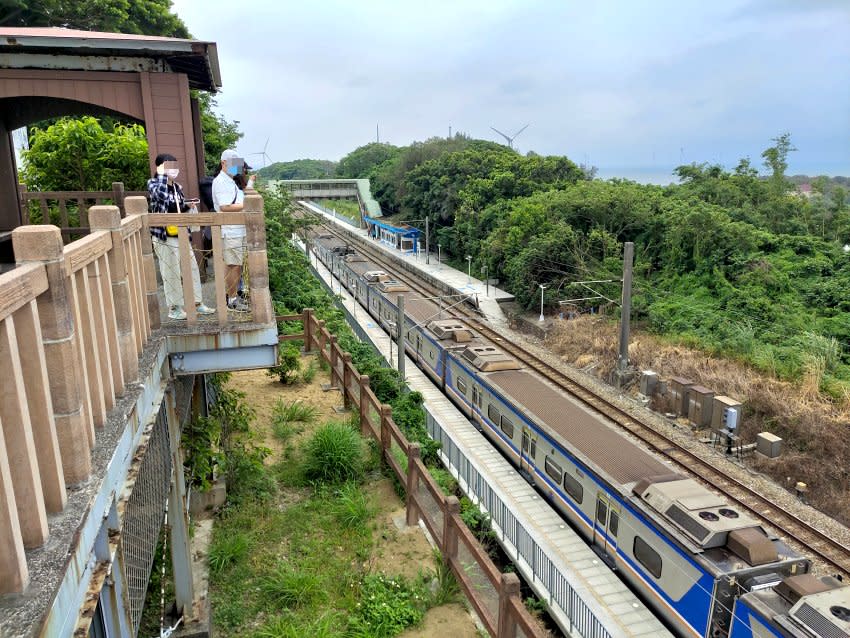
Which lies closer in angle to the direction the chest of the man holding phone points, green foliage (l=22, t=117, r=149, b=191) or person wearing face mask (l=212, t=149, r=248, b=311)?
the person wearing face mask

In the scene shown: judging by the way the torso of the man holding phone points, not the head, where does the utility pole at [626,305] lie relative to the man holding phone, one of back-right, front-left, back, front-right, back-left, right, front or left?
left

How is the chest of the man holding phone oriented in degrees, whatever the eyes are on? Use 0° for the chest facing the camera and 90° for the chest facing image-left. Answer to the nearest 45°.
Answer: approximately 315°

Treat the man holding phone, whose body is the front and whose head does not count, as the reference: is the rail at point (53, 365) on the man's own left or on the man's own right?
on the man's own right

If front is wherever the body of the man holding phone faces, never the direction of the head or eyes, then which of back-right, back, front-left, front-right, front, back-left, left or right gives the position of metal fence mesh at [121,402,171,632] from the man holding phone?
front-right

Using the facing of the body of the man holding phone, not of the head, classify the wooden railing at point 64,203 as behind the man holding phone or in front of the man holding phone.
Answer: behind

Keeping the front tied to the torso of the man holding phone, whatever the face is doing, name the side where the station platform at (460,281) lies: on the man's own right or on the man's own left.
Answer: on the man's own left

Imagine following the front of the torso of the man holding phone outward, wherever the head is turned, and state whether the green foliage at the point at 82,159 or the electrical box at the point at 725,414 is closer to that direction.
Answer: the electrical box
